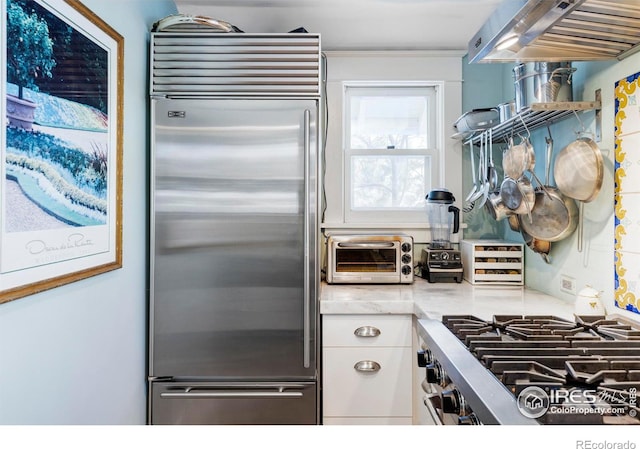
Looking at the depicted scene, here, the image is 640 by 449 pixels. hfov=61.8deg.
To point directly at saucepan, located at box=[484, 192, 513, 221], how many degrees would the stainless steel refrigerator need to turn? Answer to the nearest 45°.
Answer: approximately 90° to its left

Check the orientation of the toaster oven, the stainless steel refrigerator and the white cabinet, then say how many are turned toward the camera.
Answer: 3

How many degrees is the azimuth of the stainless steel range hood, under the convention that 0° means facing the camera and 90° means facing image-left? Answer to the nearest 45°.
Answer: approximately 45°

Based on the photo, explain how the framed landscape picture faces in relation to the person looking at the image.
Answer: facing the viewer and to the right of the viewer

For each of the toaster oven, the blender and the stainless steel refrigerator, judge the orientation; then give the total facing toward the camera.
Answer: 3

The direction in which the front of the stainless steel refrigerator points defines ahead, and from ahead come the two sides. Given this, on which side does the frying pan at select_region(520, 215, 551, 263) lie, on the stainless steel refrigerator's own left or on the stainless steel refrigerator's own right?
on the stainless steel refrigerator's own left

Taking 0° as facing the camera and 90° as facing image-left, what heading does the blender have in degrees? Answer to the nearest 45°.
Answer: approximately 0°
